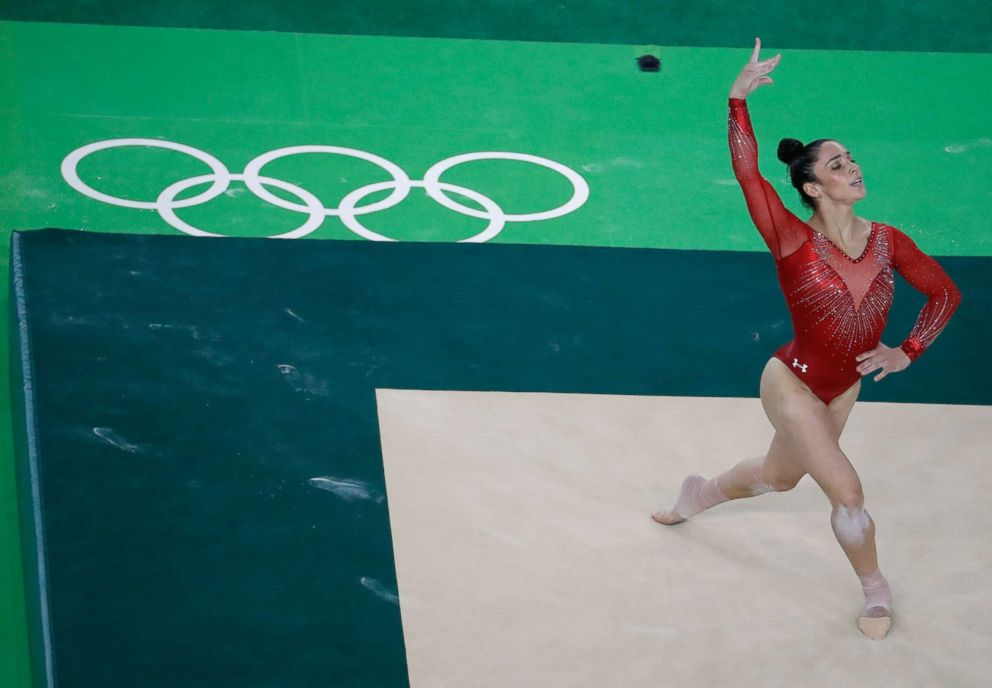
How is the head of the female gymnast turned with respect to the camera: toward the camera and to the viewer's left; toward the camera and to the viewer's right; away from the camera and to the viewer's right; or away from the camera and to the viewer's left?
toward the camera and to the viewer's right

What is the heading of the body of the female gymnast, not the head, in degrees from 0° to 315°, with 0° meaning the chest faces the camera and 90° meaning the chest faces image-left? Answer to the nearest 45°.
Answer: approximately 315°
